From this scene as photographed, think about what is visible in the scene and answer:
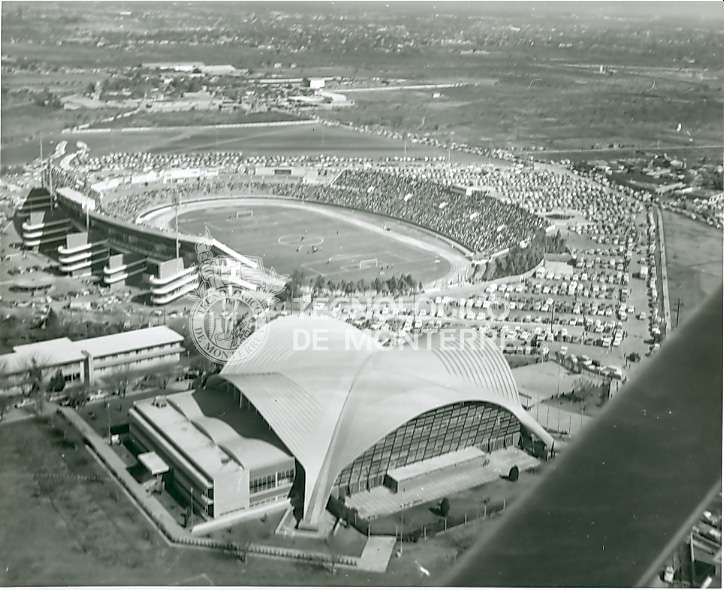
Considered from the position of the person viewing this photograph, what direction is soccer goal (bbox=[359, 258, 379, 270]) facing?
facing away from the viewer and to the left of the viewer

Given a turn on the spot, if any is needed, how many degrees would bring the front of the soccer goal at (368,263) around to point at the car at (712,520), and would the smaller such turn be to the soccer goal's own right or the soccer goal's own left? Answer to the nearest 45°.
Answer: approximately 180°

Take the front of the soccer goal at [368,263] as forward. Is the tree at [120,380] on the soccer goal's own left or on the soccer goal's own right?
on the soccer goal's own left

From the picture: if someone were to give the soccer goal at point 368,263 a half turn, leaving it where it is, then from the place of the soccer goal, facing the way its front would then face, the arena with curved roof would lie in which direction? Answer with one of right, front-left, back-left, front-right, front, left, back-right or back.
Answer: front-right

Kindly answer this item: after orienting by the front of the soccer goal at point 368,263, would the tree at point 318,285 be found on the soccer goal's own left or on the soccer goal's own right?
on the soccer goal's own left

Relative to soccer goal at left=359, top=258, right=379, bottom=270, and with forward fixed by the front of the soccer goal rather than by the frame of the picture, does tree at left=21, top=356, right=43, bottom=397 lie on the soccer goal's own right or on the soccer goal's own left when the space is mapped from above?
on the soccer goal's own left

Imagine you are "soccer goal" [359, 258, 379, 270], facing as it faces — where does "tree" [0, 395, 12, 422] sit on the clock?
The tree is roughly at 9 o'clock from the soccer goal.

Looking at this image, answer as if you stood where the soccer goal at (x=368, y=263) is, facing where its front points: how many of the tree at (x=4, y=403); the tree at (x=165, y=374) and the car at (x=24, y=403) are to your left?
3

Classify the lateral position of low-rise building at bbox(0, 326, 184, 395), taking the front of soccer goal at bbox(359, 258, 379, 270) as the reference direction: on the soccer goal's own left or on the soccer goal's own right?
on the soccer goal's own left

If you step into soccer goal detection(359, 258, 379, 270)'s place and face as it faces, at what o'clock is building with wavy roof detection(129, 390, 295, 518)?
The building with wavy roof is roughly at 8 o'clock from the soccer goal.

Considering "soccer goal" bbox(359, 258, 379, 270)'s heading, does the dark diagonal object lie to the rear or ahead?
to the rear

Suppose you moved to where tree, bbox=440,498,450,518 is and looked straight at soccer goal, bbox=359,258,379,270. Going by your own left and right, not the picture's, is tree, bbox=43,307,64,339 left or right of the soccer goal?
left
